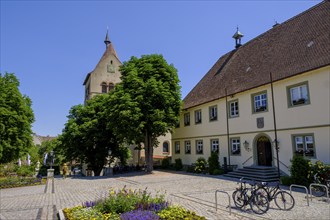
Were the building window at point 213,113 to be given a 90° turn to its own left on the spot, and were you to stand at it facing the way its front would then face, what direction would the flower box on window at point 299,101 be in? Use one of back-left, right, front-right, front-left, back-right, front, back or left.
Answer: front

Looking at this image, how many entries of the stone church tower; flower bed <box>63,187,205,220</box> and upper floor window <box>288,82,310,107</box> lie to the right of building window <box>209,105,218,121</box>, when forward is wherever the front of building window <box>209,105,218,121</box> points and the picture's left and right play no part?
1

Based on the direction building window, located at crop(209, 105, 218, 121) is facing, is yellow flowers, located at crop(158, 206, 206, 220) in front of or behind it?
in front

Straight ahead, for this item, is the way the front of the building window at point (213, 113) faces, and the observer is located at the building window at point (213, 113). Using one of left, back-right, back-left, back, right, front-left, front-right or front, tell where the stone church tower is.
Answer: right

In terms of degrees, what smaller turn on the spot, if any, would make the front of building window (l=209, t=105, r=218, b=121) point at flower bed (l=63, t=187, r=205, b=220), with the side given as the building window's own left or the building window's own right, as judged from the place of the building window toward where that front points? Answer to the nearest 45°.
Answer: approximately 45° to the building window's own left

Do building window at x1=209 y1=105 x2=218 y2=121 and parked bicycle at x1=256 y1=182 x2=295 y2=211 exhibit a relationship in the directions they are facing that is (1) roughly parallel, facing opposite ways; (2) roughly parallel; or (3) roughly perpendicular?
roughly perpendicular

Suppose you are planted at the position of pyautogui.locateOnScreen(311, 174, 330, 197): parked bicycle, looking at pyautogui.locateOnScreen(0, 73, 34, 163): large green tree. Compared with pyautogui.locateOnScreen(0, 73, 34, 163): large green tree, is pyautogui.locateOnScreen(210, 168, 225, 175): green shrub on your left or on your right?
right

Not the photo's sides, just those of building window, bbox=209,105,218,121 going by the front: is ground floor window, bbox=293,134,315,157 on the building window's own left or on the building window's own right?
on the building window's own left

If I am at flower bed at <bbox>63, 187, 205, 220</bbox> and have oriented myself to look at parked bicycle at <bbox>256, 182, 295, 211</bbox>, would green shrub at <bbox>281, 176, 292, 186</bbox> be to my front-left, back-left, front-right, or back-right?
front-left

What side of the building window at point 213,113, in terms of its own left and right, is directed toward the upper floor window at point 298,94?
left

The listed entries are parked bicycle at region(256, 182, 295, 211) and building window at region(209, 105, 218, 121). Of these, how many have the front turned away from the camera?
0

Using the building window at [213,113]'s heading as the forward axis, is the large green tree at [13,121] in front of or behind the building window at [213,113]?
in front
